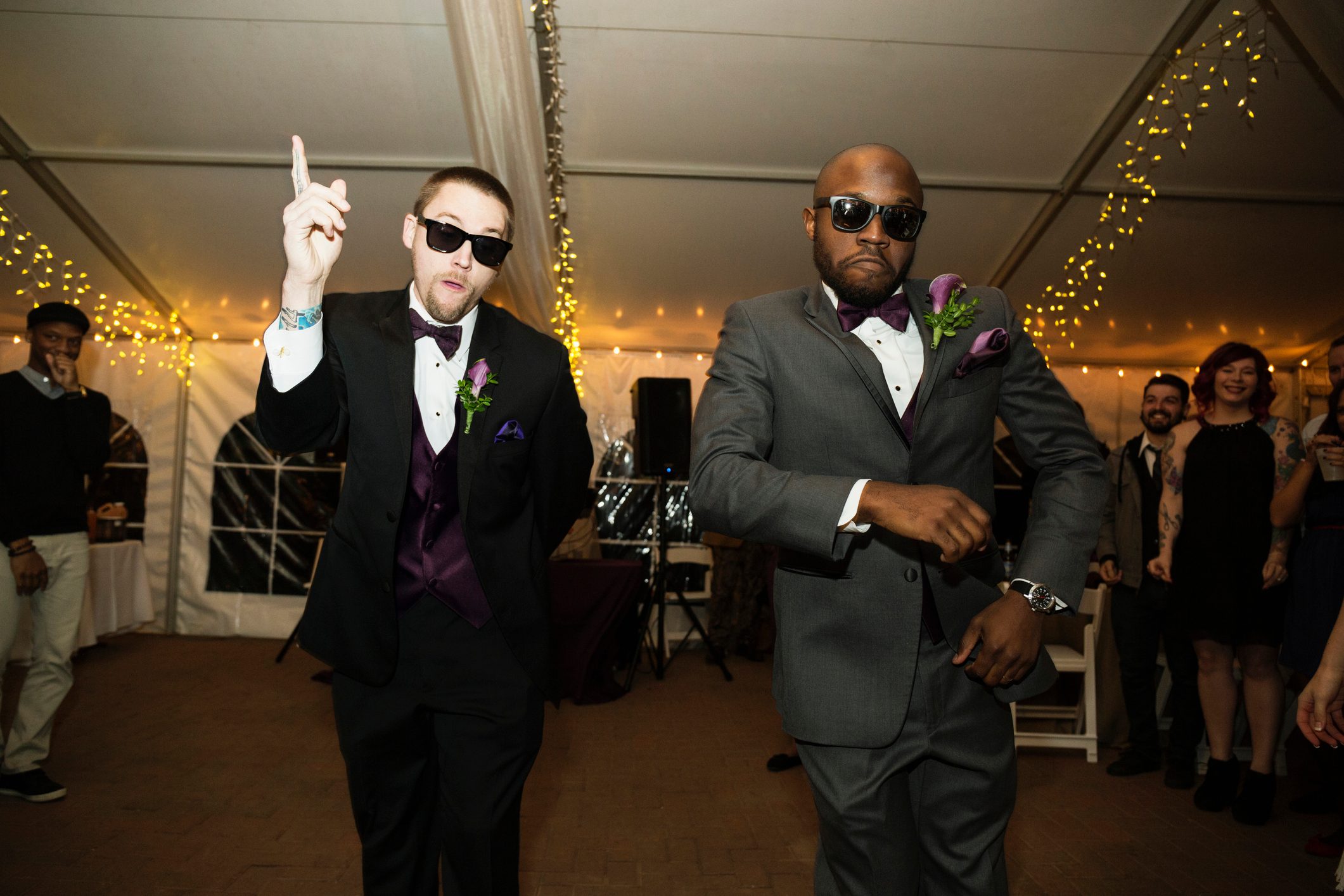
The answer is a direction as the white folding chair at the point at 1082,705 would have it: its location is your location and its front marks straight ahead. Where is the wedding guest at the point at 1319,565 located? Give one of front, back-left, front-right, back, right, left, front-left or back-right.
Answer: back-left

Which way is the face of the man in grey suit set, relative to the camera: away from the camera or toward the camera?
toward the camera

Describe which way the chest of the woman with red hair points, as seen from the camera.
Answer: toward the camera

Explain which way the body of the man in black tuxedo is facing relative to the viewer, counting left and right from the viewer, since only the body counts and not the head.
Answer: facing the viewer

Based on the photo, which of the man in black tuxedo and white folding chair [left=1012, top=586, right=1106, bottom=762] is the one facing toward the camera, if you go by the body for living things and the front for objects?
the man in black tuxedo

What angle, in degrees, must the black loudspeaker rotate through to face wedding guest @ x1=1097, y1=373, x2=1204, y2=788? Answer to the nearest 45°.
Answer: approximately 45° to its left

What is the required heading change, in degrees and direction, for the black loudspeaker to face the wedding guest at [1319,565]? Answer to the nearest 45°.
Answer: approximately 45° to its left

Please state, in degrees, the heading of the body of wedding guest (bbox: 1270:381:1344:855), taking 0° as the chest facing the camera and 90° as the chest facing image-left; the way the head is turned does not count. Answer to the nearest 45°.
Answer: approximately 45°

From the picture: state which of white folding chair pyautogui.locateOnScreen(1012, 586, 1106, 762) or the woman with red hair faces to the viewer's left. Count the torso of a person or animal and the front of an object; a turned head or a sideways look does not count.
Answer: the white folding chair
